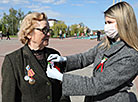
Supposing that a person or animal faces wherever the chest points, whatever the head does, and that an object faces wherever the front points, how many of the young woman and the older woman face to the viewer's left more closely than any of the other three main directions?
1

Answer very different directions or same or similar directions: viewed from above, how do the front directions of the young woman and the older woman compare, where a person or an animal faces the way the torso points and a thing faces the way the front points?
very different directions

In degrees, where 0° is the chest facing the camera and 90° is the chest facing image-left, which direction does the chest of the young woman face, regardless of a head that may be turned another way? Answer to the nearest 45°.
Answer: approximately 90°

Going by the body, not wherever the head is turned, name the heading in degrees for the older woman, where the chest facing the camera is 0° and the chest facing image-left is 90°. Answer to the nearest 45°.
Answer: approximately 315°
